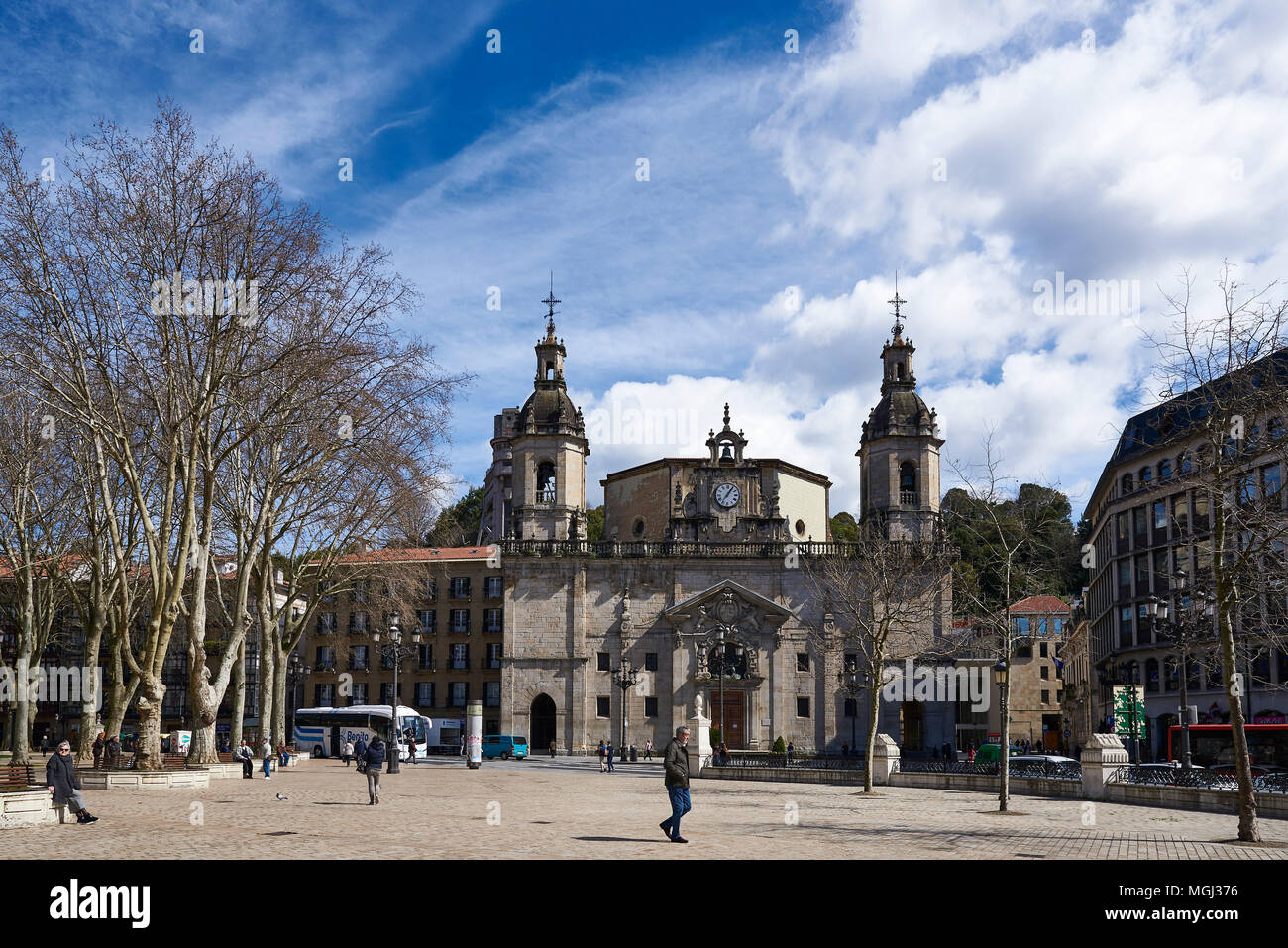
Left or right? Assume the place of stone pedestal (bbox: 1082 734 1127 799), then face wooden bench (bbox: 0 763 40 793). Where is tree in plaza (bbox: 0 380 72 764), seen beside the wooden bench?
right

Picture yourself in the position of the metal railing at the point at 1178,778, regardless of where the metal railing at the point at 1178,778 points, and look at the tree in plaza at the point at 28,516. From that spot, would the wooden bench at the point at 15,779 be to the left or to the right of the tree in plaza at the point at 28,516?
left

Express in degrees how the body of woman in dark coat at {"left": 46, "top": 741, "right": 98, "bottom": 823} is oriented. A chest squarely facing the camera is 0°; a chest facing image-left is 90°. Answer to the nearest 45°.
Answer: approximately 315°

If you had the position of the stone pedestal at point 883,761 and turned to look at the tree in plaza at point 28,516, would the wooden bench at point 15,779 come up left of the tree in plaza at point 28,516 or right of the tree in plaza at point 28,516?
left

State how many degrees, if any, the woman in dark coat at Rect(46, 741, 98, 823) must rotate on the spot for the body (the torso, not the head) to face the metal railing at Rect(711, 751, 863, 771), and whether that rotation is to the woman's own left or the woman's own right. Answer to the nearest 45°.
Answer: approximately 90° to the woman's own left

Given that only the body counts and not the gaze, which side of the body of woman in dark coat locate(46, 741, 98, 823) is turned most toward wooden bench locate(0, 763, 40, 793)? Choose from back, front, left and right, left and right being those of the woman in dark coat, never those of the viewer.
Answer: back

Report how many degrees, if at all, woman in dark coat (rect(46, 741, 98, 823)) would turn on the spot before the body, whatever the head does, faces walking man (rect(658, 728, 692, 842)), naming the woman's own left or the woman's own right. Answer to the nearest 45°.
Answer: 0° — they already face them
